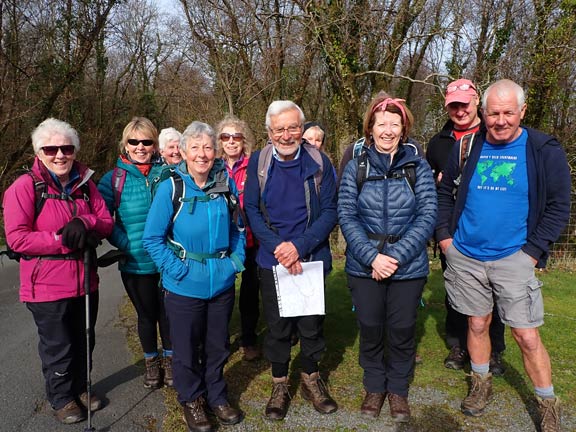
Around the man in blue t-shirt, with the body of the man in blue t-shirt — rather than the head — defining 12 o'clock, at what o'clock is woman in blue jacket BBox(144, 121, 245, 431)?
The woman in blue jacket is roughly at 2 o'clock from the man in blue t-shirt.

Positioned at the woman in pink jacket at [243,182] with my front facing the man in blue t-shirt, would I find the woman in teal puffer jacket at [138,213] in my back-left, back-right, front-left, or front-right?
back-right

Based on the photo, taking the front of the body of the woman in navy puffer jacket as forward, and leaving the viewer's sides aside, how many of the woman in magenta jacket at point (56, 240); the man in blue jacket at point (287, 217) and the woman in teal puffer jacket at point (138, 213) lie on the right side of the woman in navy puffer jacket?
3

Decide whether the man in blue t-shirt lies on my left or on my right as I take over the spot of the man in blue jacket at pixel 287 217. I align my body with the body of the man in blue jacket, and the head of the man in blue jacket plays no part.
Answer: on my left

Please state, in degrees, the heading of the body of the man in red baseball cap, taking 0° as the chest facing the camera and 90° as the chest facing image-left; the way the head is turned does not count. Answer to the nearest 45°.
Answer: approximately 0°
